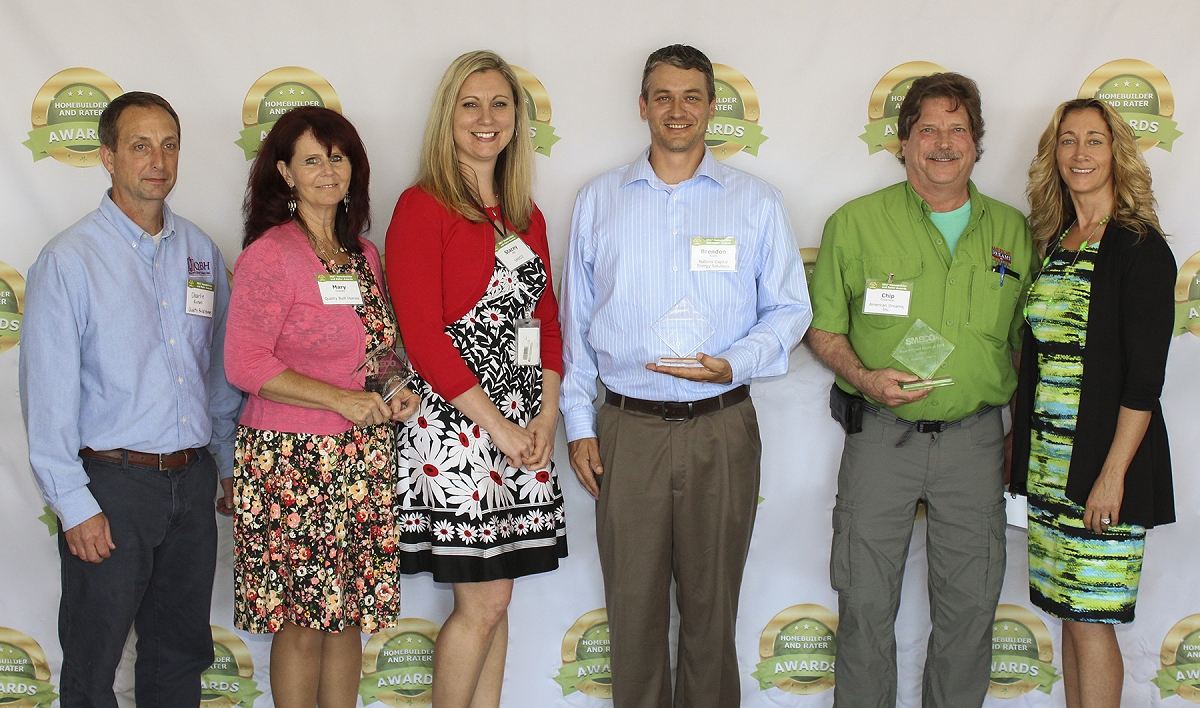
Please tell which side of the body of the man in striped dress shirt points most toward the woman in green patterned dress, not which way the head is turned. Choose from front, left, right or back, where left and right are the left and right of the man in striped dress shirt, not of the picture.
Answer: left

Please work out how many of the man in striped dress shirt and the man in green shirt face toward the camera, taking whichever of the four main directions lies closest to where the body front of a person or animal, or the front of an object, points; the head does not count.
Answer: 2

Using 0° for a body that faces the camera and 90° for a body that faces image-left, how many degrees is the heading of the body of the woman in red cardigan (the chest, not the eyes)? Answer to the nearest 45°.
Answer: approximately 315°

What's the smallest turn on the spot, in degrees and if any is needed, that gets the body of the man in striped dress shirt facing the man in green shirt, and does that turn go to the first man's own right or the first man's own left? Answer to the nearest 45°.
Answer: approximately 90° to the first man's own left

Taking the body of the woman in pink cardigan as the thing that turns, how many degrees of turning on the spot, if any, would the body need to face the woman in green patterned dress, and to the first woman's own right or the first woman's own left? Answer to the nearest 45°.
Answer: approximately 45° to the first woman's own left

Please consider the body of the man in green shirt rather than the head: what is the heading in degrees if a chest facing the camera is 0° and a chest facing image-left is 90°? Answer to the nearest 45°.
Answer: approximately 0°
